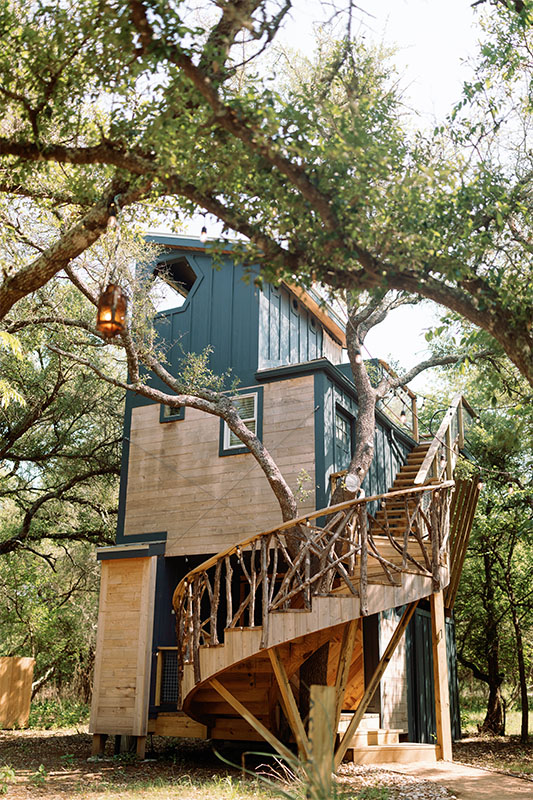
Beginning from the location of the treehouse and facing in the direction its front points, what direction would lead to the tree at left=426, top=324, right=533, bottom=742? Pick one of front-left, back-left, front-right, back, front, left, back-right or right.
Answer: left
